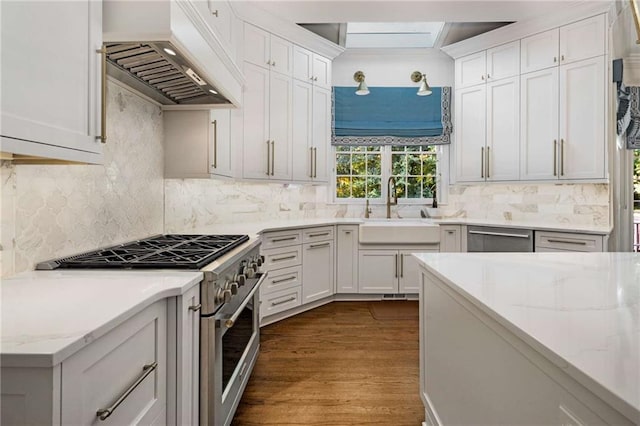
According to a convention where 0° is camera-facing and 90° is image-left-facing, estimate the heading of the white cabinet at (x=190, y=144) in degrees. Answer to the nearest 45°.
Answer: approximately 315°

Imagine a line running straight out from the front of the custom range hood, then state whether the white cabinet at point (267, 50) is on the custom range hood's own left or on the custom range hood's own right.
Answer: on the custom range hood's own left

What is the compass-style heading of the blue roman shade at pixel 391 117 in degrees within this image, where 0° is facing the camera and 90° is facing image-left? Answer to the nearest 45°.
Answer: approximately 0°

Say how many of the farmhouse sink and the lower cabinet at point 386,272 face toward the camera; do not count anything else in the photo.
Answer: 2
